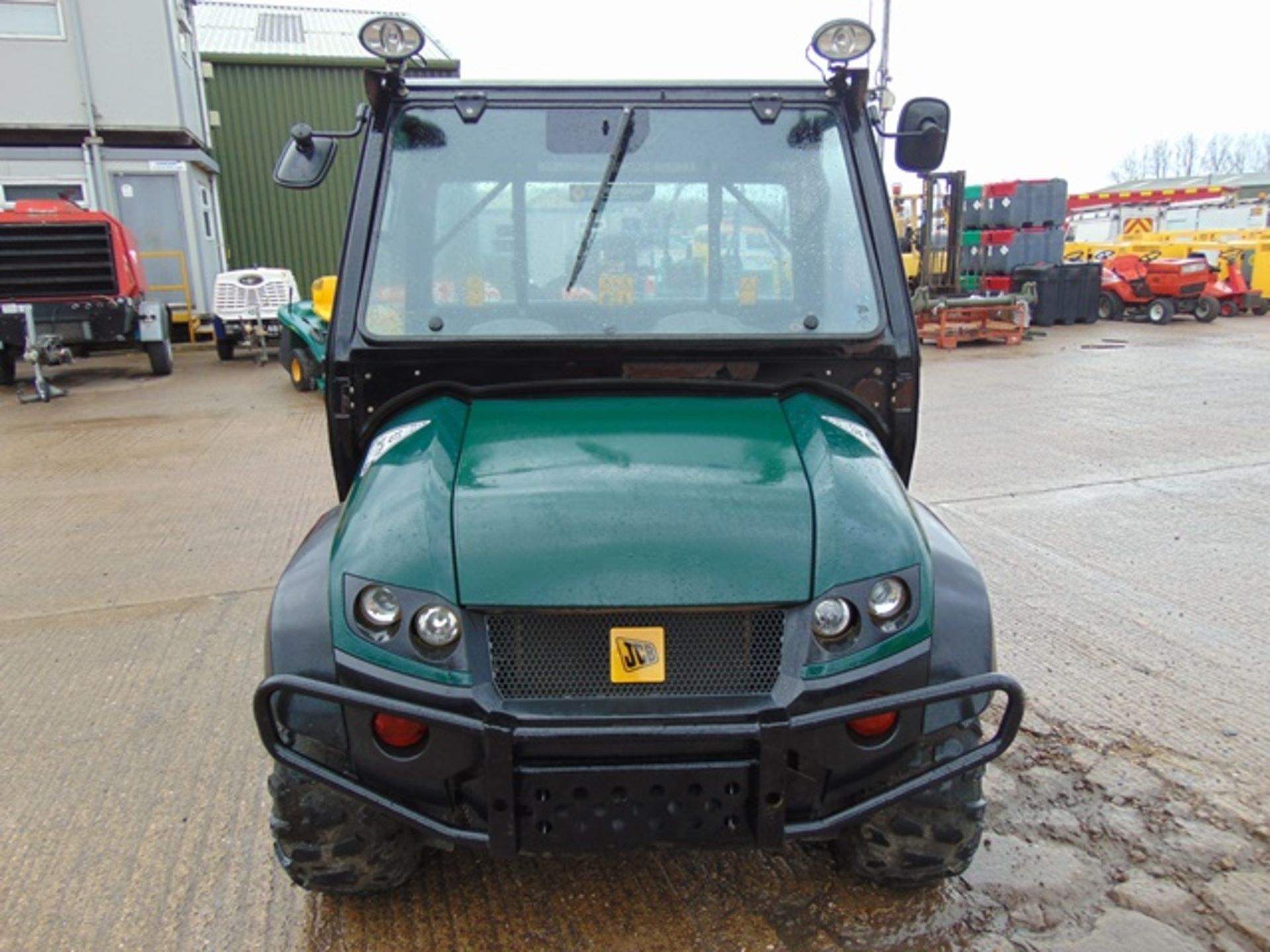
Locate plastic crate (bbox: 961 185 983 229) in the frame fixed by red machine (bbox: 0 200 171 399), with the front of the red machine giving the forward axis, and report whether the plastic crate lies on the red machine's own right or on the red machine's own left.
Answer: on the red machine's own left

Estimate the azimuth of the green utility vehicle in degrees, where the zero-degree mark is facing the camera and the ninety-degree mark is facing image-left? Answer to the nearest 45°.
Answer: approximately 0°

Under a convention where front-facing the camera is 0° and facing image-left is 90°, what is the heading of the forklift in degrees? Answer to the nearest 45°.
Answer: approximately 315°

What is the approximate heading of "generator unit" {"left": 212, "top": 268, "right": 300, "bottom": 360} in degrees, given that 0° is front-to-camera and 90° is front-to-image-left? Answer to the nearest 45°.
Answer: approximately 0°

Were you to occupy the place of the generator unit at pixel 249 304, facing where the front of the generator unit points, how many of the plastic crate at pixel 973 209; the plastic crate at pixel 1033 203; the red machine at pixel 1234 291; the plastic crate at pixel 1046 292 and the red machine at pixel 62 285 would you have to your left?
4

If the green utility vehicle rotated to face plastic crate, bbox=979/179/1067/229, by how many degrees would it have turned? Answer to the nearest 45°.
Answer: approximately 135° to its left

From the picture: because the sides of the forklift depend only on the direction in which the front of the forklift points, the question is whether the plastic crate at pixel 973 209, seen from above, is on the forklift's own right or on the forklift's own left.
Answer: on the forklift's own left

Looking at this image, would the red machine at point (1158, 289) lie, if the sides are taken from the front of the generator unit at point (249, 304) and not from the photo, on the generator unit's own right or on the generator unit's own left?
on the generator unit's own left

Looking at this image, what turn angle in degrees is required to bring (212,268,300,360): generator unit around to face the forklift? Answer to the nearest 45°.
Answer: approximately 90° to its left
